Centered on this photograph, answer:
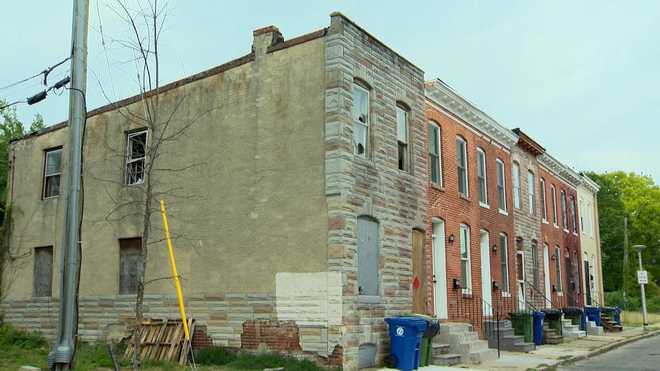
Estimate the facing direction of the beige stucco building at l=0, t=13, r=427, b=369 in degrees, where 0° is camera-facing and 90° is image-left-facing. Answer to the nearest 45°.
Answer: approximately 315°

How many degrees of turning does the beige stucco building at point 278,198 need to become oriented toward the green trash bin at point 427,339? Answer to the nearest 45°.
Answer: approximately 45° to its left

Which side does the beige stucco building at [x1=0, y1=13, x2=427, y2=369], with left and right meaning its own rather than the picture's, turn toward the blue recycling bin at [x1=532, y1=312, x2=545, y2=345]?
left

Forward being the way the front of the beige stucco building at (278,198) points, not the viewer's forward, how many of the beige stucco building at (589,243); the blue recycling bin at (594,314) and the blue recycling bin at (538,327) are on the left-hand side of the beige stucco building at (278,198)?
3

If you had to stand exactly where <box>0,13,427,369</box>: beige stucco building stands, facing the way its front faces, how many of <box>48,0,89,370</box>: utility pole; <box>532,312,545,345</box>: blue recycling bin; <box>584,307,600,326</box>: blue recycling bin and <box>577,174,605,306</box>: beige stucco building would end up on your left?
3

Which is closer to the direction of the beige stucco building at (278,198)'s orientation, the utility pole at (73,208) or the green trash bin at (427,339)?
the green trash bin

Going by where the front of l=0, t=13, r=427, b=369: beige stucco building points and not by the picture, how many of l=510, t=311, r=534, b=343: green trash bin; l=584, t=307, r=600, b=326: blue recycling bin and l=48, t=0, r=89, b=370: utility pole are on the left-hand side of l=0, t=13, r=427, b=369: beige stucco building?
2

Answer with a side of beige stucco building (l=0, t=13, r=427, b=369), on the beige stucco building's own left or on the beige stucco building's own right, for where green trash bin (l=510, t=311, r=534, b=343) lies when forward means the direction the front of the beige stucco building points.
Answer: on the beige stucco building's own left

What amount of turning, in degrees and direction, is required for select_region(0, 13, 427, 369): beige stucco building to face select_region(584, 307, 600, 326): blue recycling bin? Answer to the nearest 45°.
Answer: approximately 90° to its left
